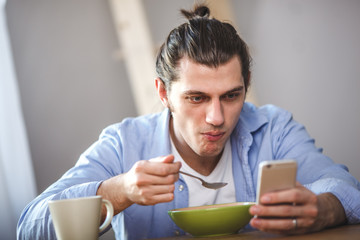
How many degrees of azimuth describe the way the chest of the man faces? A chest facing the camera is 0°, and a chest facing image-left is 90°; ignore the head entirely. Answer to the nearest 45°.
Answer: approximately 0°

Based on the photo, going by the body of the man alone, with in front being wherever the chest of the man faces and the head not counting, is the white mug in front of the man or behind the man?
in front

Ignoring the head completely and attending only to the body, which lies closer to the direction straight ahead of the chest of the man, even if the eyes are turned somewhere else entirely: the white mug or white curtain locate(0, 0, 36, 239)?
the white mug

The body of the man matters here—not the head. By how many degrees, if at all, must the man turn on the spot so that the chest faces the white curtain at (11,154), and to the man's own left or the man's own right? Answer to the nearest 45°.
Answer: approximately 135° to the man's own right
